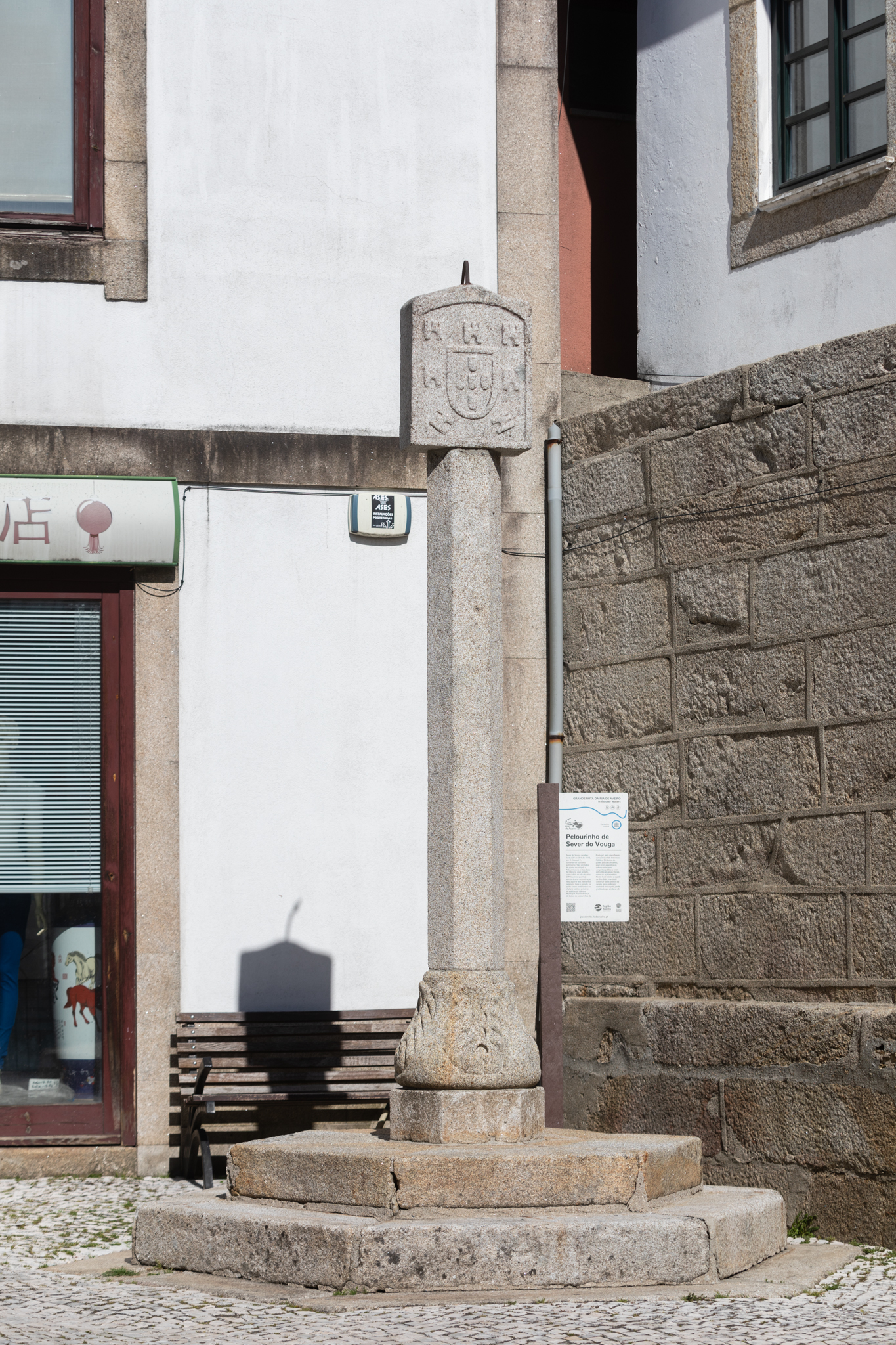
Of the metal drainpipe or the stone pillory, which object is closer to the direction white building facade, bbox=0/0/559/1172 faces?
the stone pillory

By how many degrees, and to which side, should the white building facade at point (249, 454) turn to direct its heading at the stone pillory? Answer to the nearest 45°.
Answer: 0° — it already faces it

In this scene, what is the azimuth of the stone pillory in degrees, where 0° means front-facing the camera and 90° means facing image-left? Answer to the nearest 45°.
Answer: approximately 0°

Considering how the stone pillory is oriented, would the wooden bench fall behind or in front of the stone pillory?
behind

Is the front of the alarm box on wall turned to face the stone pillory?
yes

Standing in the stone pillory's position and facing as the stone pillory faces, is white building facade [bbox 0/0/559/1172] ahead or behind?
behind

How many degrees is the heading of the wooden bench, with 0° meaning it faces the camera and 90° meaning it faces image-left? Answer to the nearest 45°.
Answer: approximately 0°
